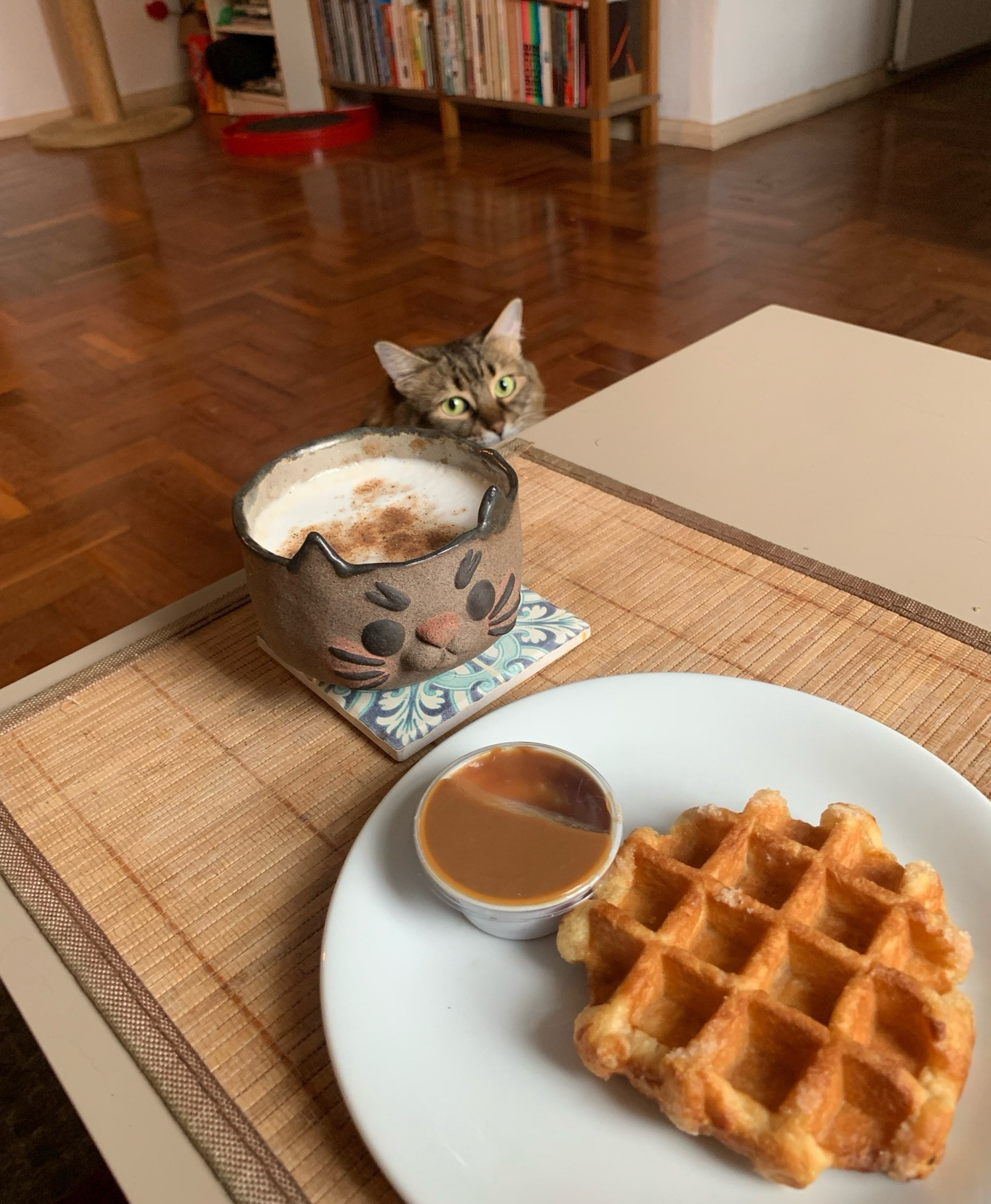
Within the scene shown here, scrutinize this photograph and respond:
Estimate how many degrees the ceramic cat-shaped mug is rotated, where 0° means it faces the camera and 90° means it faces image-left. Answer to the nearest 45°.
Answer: approximately 315°

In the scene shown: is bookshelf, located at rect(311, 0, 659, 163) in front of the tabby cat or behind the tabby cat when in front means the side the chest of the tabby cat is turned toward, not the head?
behind

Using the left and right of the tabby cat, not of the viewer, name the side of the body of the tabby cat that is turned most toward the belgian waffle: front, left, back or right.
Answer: front

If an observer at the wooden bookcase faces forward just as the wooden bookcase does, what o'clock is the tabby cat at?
The tabby cat is roughly at 11 o'clock from the wooden bookcase.

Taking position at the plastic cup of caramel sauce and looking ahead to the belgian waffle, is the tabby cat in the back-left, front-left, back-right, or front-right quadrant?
back-left

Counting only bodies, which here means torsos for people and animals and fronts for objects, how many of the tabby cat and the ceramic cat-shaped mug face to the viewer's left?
0

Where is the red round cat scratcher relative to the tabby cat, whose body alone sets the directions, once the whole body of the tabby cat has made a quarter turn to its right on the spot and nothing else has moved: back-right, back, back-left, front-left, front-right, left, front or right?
right

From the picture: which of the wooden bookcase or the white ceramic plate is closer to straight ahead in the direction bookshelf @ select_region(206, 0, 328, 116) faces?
the white ceramic plate

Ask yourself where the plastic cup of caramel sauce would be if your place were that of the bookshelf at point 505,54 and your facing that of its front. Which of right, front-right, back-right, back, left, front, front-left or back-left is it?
front-left

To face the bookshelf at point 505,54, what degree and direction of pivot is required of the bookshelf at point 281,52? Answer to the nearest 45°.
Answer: approximately 90° to its left

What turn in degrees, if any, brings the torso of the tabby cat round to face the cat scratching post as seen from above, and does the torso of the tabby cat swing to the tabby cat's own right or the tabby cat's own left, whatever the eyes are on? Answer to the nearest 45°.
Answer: approximately 180°
